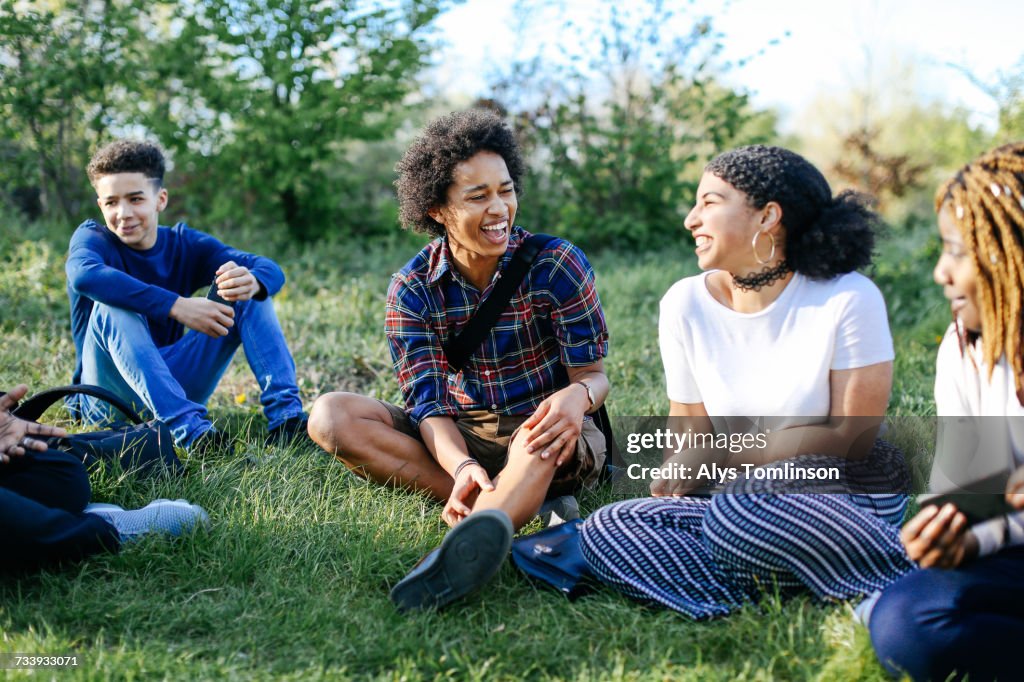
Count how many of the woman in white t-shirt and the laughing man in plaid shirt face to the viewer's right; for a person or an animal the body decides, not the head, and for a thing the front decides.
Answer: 0

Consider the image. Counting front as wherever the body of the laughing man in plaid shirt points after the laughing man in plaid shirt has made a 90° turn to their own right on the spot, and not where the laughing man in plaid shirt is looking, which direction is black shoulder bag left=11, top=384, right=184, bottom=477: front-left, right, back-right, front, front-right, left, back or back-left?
front

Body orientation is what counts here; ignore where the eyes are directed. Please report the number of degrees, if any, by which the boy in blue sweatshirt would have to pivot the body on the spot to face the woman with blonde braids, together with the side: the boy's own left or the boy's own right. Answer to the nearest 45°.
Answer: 0° — they already face them

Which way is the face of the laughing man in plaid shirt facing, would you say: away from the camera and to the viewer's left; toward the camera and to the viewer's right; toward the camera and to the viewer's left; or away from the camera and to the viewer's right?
toward the camera and to the viewer's right

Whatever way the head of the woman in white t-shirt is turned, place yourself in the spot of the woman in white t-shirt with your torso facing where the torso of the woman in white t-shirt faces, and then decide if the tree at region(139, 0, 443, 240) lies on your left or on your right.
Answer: on your right

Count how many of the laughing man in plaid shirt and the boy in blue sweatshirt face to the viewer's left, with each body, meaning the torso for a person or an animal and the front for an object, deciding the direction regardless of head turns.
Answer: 0

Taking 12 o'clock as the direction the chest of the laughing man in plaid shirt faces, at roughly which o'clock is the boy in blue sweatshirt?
The boy in blue sweatshirt is roughly at 4 o'clock from the laughing man in plaid shirt.

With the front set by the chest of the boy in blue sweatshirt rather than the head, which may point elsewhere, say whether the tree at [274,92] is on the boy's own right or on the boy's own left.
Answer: on the boy's own left

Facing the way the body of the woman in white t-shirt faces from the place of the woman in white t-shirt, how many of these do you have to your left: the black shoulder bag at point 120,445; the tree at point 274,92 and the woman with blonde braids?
1

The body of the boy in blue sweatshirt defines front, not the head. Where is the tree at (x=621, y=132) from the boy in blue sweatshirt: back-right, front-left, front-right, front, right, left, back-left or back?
left

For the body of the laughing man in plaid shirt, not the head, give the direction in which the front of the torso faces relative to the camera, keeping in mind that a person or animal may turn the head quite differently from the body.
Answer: toward the camera

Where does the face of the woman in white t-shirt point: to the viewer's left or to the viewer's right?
to the viewer's left

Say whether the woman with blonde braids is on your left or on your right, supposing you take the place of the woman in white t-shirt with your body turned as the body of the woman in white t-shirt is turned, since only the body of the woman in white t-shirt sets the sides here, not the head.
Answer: on your left

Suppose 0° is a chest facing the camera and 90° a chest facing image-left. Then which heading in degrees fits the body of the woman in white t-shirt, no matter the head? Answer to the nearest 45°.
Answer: approximately 45°

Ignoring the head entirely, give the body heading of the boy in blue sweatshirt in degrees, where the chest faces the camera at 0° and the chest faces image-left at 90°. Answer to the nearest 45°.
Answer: approximately 315°

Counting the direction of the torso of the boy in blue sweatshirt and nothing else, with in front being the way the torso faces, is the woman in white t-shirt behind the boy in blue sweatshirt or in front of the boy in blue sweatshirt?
in front
